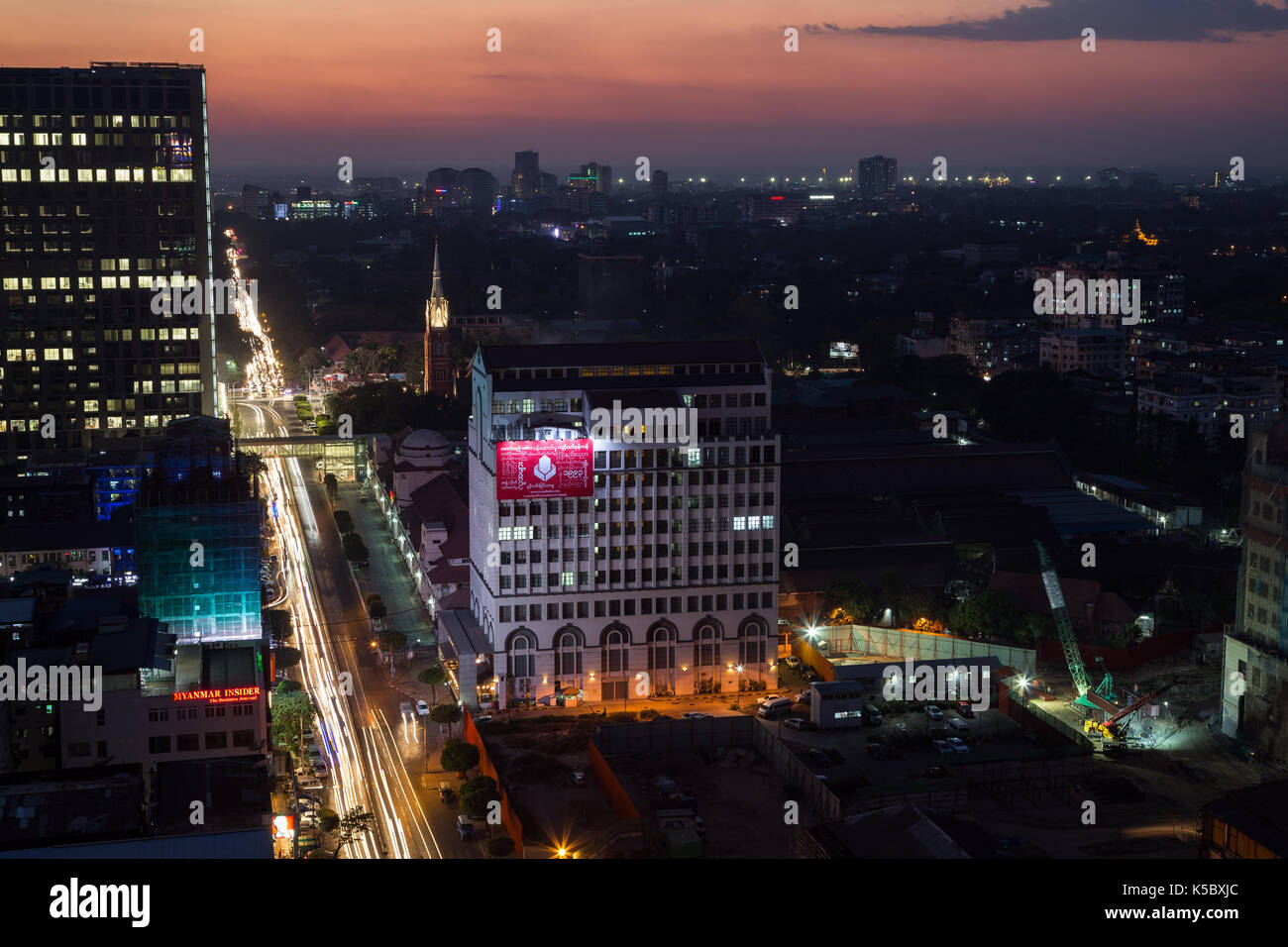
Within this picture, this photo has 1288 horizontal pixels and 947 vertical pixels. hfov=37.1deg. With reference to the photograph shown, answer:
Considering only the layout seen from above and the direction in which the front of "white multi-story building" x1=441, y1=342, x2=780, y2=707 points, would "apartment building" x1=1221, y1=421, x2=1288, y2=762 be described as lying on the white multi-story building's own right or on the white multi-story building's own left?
on the white multi-story building's own left

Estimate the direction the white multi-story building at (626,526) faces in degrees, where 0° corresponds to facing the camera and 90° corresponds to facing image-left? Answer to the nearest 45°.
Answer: approximately 0°

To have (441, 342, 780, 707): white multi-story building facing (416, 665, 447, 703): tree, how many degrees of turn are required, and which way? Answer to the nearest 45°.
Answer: approximately 90° to its right

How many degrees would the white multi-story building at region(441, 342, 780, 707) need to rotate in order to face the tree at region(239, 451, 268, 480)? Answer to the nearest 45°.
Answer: approximately 135° to its right

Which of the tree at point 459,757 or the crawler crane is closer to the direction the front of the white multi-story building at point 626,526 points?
the tree

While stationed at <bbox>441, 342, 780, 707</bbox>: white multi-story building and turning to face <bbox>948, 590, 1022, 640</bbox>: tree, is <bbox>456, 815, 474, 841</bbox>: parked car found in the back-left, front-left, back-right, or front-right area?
back-right

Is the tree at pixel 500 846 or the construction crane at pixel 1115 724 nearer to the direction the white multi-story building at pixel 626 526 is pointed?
the tree

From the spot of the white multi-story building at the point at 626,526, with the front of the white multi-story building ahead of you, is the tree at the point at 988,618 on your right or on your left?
on your left

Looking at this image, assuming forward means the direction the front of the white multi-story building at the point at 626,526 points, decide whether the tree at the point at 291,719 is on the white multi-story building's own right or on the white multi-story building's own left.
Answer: on the white multi-story building's own right

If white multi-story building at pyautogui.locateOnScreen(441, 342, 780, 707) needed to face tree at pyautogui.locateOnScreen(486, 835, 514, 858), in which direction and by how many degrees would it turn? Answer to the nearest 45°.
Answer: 0° — it already faces it
